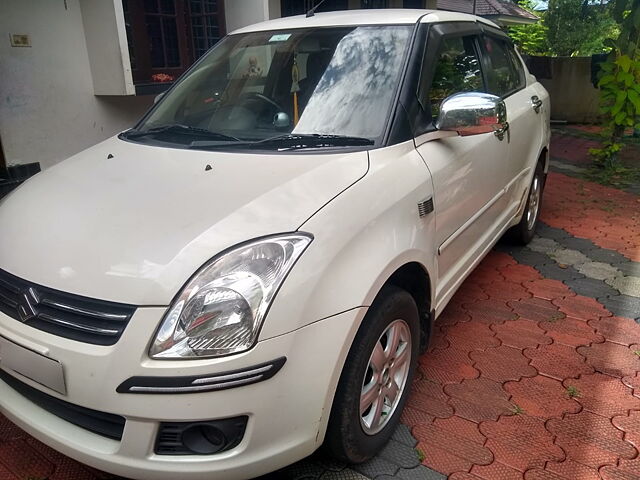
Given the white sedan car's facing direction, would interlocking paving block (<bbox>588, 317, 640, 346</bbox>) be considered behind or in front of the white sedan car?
behind

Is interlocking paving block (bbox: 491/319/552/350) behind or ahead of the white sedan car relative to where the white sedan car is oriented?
behind

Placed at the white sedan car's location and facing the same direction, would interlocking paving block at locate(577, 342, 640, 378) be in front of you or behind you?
behind

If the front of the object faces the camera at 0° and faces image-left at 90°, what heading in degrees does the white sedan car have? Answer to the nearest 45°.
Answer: approximately 45°

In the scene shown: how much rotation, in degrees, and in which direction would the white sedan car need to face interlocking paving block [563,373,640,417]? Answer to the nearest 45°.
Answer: approximately 135° to its left

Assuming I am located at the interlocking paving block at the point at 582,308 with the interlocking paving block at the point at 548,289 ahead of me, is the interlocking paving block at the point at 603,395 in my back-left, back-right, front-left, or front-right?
back-left
